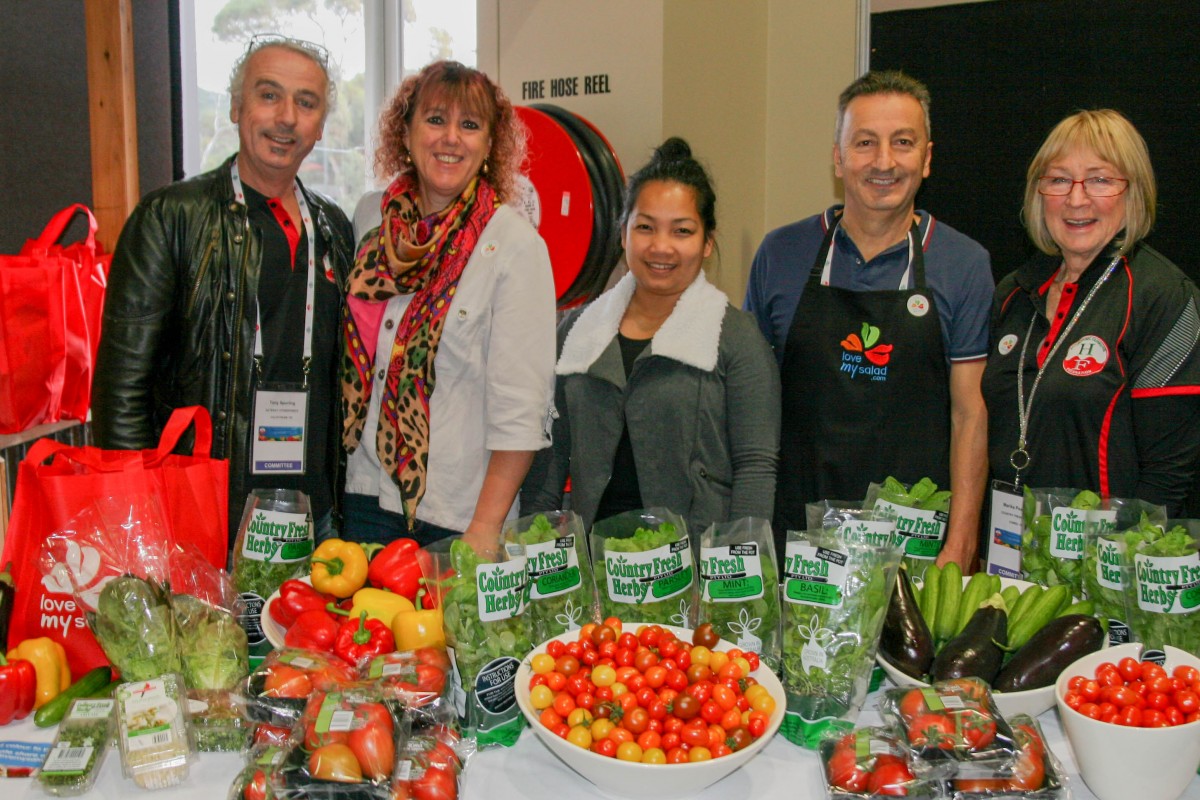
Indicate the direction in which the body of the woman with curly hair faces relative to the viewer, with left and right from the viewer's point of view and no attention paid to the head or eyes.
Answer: facing the viewer and to the left of the viewer

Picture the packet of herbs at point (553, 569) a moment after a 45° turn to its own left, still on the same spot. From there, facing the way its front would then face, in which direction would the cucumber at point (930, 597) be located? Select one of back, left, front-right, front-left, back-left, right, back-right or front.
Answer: front-left

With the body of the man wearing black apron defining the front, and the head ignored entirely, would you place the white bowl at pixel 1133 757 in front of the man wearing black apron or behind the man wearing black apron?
in front

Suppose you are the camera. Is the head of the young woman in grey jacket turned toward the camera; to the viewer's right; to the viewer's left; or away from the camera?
toward the camera

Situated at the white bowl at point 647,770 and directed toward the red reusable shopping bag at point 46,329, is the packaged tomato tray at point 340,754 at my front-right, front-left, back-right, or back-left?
front-left

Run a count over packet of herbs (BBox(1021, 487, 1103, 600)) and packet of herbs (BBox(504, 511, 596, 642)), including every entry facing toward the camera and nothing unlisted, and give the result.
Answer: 2

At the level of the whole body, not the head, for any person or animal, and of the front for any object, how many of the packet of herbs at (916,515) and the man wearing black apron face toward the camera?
2

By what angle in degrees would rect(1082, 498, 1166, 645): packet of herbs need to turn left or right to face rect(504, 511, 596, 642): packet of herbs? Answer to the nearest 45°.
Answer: approximately 45° to its right

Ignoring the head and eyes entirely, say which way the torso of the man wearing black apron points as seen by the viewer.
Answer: toward the camera

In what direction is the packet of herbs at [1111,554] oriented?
toward the camera

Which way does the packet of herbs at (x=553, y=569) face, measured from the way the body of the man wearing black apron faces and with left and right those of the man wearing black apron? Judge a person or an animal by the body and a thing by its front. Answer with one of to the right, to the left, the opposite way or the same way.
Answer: the same way

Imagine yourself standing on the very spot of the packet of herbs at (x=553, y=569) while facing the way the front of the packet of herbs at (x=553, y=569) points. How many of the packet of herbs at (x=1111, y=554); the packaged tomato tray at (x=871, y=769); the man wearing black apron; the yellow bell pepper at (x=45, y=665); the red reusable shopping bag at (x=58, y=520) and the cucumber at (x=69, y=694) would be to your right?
3

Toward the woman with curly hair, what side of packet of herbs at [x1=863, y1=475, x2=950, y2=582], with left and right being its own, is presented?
right

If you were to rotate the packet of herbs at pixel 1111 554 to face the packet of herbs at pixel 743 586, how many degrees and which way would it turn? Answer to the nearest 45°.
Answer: approximately 45° to its right

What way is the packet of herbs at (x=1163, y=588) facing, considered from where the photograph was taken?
facing the viewer
